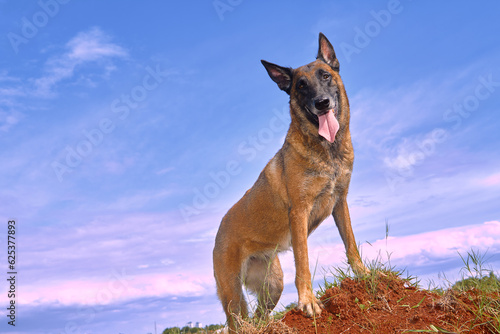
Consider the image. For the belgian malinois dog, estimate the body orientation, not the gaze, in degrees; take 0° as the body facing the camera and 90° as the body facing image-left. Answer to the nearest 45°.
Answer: approximately 315°
